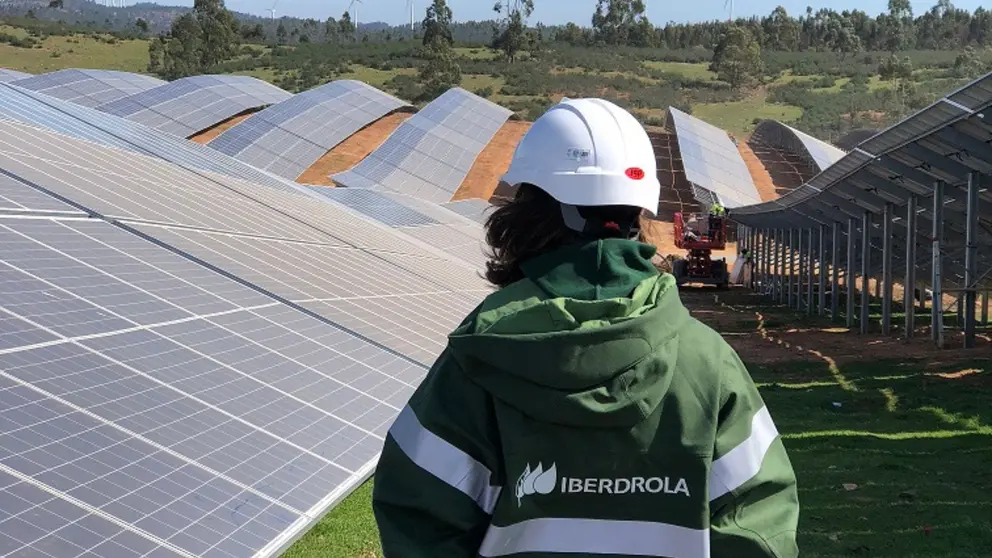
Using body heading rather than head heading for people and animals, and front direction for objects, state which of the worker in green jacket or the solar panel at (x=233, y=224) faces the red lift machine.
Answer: the worker in green jacket

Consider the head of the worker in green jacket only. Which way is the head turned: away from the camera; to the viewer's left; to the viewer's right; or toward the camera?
away from the camera

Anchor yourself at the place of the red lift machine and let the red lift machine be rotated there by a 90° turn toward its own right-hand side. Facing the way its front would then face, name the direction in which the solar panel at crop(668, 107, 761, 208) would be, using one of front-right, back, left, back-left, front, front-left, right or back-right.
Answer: right

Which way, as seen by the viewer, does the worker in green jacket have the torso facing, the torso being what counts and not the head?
away from the camera

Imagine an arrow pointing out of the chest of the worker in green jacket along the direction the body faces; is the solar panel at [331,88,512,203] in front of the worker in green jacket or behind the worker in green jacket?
in front

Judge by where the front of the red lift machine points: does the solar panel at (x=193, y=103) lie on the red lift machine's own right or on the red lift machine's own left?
on the red lift machine's own right

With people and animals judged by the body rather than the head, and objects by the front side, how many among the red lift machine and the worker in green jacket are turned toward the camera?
1

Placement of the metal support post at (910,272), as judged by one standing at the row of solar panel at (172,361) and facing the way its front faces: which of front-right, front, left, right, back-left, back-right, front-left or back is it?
left

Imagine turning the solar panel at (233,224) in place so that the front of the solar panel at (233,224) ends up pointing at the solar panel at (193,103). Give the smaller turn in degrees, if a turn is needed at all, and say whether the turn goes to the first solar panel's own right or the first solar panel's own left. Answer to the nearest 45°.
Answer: approximately 135° to the first solar panel's own left

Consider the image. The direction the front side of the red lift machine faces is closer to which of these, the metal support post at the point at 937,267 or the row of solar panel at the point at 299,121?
the metal support post

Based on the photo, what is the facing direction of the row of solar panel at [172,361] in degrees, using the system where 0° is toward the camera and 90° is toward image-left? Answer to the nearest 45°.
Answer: approximately 315°

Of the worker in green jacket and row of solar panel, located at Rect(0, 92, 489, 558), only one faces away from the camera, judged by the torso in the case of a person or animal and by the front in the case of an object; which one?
the worker in green jacket
